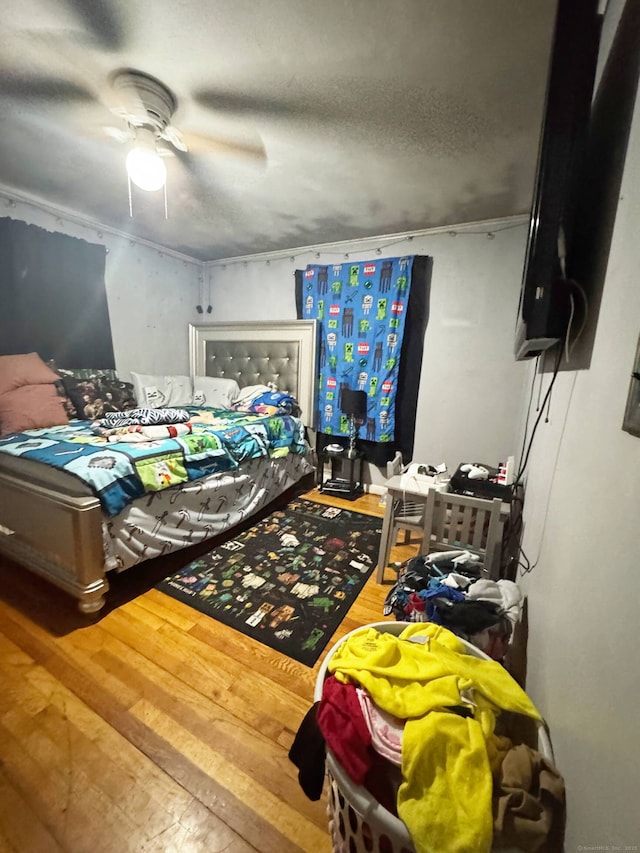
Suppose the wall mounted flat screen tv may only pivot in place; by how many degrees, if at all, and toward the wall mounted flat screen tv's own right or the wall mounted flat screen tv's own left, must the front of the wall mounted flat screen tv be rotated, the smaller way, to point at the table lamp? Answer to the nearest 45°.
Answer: approximately 45° to the wall mounted flat screen tv's own right

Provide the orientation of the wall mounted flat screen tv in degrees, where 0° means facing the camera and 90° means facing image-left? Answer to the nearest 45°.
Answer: approximately 90°

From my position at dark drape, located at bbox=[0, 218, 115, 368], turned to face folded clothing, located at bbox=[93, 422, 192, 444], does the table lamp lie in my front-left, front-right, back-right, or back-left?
front-left

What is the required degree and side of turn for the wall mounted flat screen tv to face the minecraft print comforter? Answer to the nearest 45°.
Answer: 0° — it already faces it

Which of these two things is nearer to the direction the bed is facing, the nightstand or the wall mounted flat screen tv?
the wall mounted flat screen tv

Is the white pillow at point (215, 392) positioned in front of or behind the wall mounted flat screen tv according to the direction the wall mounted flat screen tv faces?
in front

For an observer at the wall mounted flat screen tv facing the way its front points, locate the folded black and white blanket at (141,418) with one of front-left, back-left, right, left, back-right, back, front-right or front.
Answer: front

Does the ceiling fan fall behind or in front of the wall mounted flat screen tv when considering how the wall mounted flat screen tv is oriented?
in front

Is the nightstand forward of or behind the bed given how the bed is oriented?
behind

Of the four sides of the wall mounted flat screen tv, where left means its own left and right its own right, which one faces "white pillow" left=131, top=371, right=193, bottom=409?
front

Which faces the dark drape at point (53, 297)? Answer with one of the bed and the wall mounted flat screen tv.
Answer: the wall mounted flat screen tv

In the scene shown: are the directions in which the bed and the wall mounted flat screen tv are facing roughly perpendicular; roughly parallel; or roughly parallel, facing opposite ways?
roughly perpendicular

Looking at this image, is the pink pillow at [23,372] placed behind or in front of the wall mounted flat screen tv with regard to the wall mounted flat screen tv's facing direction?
in front

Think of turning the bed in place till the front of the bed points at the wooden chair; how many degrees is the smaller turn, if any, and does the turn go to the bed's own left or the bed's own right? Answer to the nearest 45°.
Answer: approximately 90° to the bed's own left

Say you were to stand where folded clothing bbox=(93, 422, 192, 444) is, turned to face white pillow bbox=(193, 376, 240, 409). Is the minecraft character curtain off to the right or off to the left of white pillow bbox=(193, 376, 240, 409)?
right

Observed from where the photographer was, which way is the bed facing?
facing the viewer and to the left of the viewer

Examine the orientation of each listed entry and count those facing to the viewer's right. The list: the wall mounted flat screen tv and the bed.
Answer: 0
